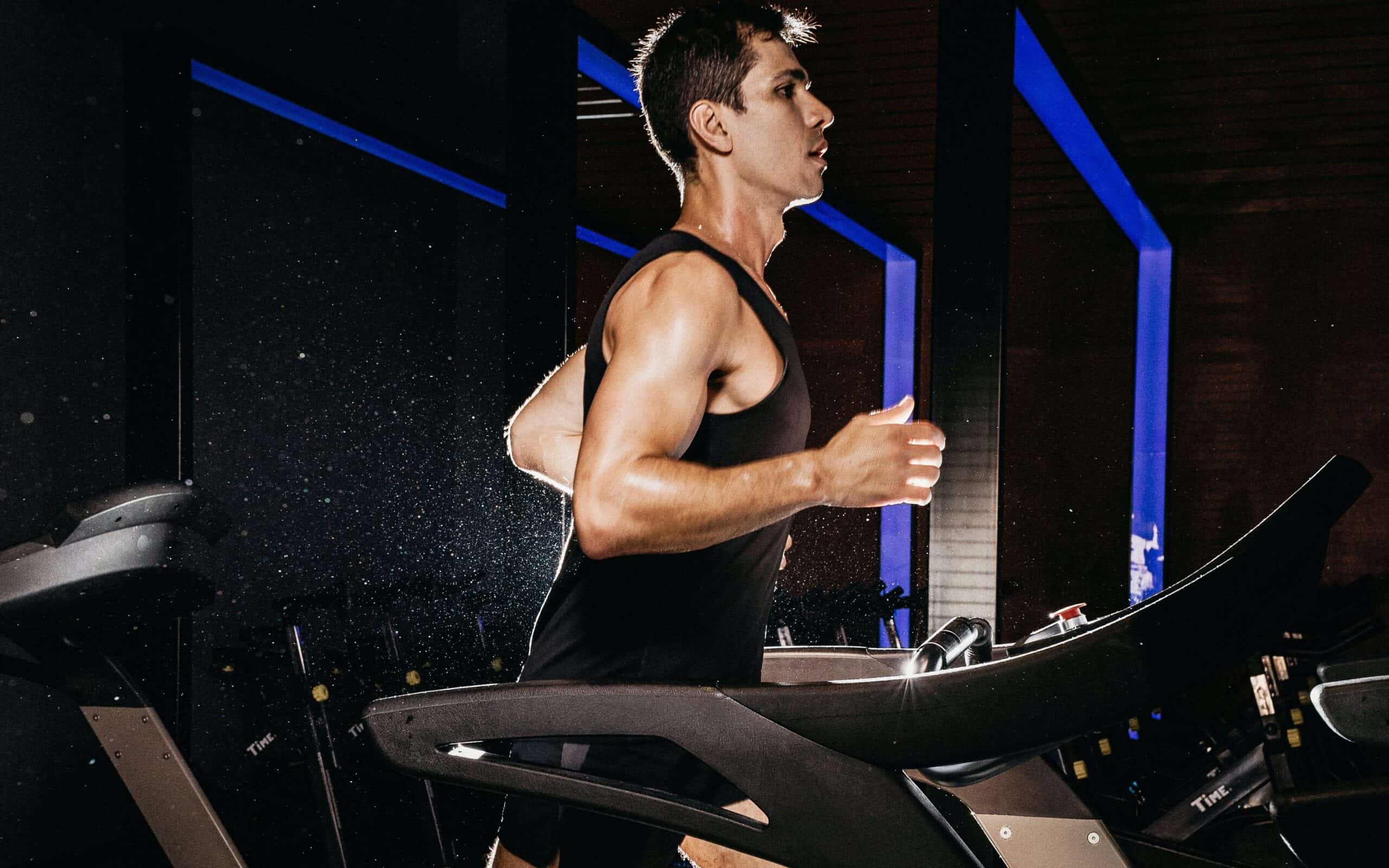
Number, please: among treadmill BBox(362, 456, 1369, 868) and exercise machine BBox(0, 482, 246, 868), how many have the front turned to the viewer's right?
2

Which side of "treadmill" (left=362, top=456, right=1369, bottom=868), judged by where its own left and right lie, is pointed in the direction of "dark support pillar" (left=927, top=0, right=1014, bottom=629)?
left

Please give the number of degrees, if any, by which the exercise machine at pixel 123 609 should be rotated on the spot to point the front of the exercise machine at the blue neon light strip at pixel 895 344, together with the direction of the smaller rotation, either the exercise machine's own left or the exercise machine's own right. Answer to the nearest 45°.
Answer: approximately 45° to the exercise machine's own left

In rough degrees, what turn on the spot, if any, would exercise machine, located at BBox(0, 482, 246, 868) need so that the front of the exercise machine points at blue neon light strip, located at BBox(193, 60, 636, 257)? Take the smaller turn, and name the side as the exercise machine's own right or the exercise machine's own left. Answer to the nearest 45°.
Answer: approximately 90° to the exercise machine's own left

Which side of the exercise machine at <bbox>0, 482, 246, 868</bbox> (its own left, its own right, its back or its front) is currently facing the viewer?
right

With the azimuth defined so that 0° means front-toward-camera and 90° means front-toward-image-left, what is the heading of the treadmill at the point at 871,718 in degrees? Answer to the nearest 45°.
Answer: approximately 270°

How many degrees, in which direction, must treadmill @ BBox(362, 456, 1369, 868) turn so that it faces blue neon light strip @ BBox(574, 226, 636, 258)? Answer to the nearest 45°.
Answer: approximately 90° to its left

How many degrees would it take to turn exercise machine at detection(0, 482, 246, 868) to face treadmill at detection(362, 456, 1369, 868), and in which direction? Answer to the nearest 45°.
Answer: approximately 45° to its right
